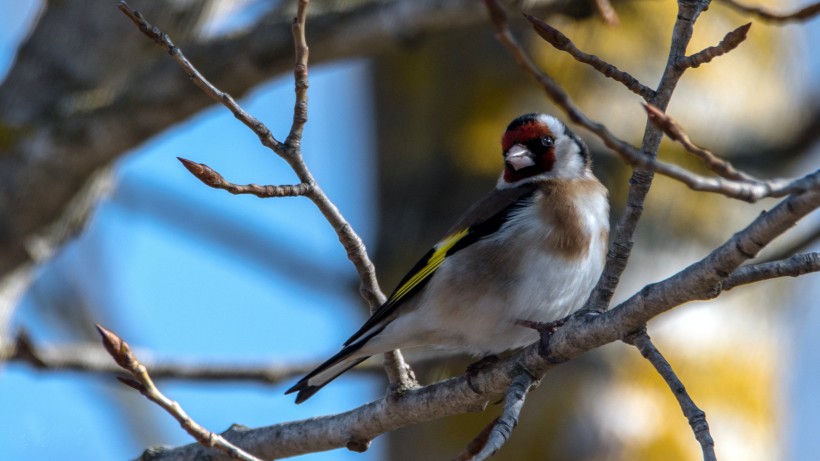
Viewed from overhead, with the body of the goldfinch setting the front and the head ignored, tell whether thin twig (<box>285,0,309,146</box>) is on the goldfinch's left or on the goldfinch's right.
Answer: on the goldfinch's right

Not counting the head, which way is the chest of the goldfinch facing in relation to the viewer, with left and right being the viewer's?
facing the viewer and to the right of the viewer

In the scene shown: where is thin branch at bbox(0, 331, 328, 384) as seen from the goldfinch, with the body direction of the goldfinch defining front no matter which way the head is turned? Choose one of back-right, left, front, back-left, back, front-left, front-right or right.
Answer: back

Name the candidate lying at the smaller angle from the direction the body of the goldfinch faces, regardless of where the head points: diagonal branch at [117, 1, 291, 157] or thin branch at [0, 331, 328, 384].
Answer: the diagonal branch

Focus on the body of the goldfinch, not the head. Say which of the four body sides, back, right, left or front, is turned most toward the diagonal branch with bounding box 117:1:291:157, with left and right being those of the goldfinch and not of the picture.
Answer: back

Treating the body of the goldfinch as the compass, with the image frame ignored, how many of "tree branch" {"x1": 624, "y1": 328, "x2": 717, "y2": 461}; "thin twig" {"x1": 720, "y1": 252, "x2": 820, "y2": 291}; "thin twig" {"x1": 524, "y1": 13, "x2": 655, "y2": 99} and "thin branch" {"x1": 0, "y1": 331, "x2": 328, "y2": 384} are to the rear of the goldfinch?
1

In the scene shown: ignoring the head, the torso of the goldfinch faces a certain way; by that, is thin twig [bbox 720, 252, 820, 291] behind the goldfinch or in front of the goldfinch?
in front

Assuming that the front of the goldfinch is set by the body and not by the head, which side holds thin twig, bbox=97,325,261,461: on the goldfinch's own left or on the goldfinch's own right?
on the goldfinch's own right
